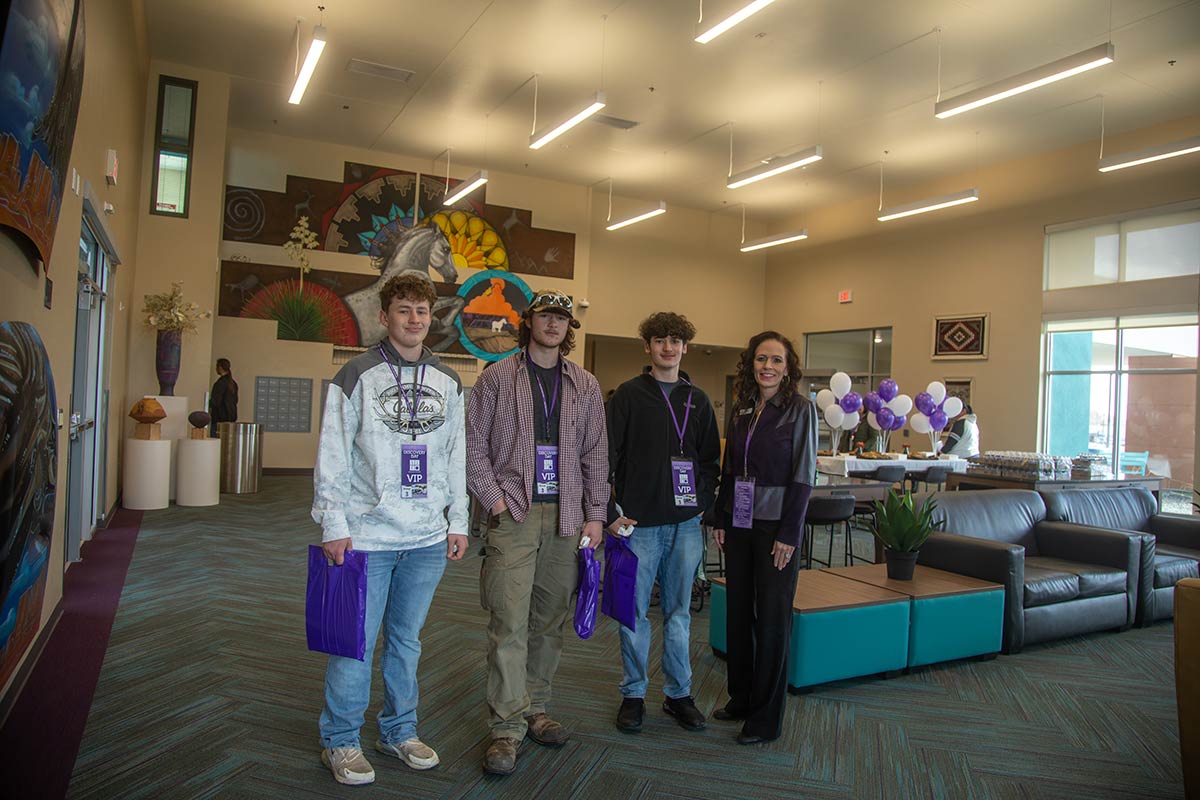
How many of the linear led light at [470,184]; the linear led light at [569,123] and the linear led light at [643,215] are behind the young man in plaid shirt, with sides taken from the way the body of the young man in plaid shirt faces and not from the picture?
3

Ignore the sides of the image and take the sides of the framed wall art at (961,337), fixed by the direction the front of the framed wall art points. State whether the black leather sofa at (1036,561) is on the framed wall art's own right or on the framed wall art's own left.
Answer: on the framed wall art's own left

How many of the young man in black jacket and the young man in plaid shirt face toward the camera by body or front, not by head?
2

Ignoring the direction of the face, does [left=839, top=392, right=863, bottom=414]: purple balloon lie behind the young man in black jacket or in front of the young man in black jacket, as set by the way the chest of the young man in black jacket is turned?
behind

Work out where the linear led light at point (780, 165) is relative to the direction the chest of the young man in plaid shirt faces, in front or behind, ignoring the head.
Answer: behind
